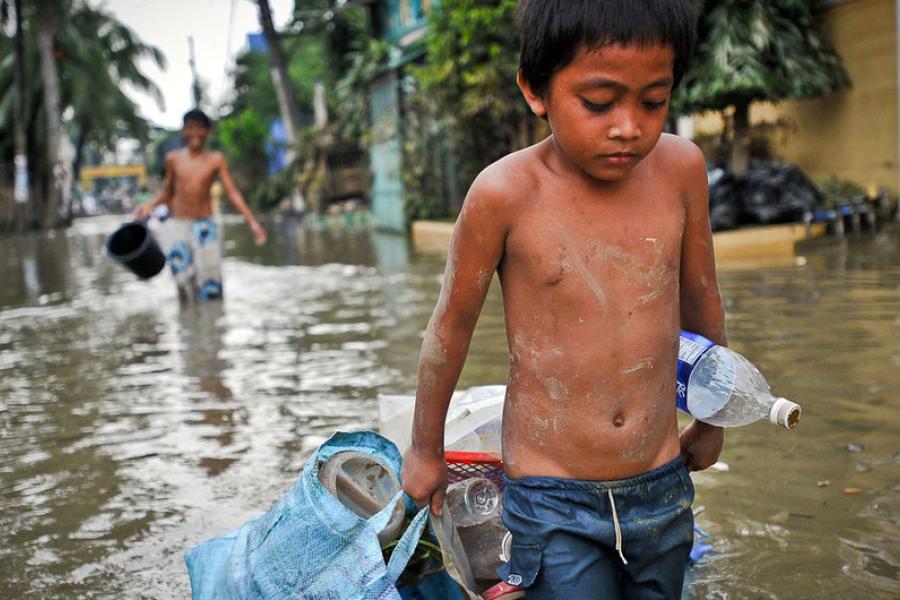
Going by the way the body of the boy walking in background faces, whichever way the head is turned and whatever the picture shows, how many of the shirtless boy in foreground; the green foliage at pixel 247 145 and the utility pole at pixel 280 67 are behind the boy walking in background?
2

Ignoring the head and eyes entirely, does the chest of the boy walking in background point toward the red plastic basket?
yes

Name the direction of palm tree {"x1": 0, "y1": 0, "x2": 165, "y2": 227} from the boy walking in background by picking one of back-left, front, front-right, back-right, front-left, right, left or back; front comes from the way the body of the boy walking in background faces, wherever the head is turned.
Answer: back

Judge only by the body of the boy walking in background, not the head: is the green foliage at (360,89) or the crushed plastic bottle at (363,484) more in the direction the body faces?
the crushed plastic bottle

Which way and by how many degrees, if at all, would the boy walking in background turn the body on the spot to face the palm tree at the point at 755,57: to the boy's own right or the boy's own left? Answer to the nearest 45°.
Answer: approximately 90° to the boy's own left

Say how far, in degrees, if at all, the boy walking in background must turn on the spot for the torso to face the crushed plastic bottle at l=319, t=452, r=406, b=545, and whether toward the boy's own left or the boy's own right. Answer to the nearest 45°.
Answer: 0° — they already face it

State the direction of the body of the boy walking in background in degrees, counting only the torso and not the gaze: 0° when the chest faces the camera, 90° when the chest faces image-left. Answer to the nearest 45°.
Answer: approximately 0°

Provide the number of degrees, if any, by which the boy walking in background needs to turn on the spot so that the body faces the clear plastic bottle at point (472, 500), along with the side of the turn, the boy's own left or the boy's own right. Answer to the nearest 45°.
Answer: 0° — they already face it

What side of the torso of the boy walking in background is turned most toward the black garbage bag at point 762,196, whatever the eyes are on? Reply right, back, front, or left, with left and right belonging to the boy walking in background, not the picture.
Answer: left

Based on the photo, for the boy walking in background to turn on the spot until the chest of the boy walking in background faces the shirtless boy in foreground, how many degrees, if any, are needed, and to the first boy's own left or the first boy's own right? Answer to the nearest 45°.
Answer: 0° — they already face them

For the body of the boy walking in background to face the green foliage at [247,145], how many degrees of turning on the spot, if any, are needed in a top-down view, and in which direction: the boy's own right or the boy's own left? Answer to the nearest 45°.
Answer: approximately 180°

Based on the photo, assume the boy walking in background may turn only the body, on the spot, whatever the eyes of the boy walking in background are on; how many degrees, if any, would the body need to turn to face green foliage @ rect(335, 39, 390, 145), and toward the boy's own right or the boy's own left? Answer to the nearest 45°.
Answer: approximately 180°

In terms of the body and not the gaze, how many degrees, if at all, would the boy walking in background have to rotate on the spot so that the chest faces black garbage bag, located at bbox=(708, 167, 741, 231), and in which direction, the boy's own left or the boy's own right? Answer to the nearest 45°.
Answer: approximately 90° to the boy's own left
